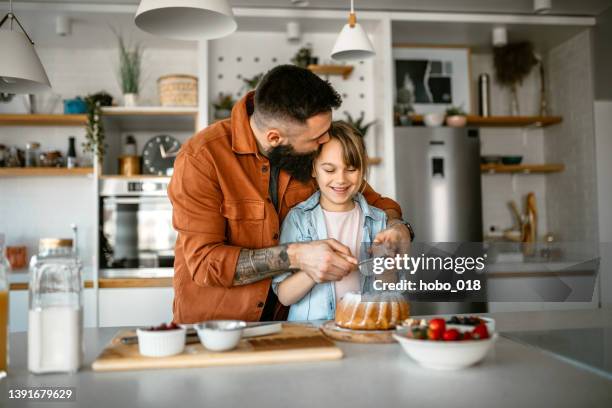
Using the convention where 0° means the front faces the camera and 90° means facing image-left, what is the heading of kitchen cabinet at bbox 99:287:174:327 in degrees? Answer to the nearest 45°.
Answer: approximately 0°

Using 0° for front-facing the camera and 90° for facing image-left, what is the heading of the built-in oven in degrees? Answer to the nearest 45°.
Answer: approximately 0°

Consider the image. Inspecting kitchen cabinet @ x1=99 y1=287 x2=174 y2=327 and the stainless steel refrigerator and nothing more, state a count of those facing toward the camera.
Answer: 2

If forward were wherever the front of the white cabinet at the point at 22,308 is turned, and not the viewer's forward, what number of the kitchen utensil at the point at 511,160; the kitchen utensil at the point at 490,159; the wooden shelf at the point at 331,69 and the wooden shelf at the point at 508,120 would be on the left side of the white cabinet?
4

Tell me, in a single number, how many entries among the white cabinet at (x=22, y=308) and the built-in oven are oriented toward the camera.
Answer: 2

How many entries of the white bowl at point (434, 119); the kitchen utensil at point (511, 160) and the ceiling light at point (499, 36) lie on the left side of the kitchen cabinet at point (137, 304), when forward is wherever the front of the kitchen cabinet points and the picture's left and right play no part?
3

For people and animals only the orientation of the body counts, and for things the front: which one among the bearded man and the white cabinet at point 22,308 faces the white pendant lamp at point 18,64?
the white cabinet

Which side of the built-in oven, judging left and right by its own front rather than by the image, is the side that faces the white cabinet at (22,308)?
right

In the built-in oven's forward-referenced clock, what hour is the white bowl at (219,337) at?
The white bowl is roughly at 12 o'clock from the built-in oven.
